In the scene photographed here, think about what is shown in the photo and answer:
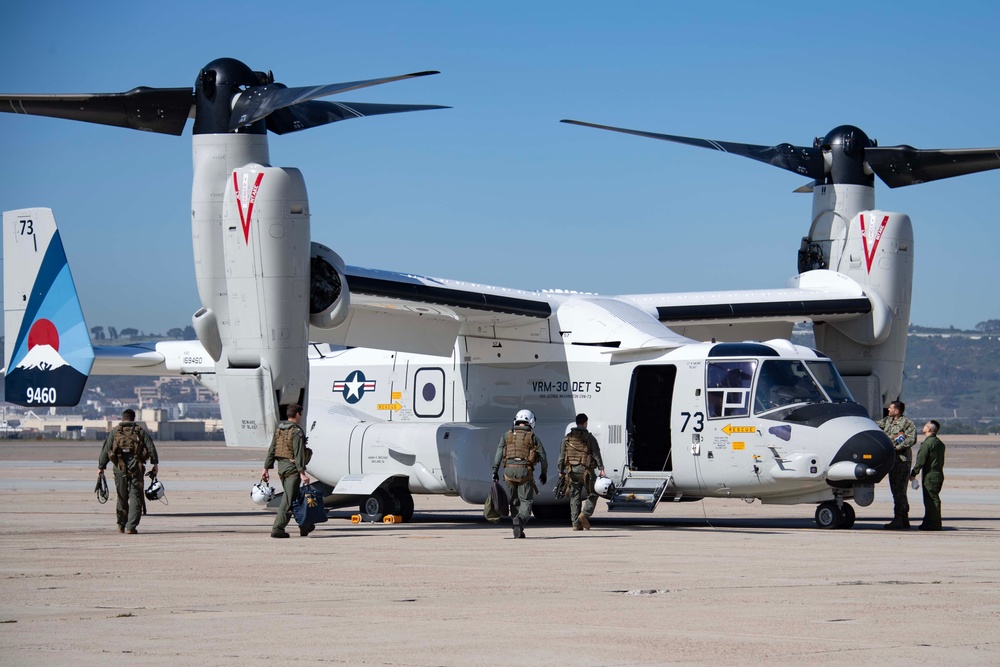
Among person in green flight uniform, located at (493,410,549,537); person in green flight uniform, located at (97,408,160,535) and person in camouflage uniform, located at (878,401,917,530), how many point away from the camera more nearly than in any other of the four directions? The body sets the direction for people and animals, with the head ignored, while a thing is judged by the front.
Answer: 2

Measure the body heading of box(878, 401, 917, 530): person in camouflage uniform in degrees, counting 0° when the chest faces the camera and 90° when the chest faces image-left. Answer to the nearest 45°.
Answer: approximately 45°

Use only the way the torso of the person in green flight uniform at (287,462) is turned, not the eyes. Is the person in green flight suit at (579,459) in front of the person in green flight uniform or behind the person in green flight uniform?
in front

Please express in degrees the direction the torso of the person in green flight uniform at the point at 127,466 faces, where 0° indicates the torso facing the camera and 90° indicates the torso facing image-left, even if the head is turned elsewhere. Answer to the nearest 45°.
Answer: approximately 180°

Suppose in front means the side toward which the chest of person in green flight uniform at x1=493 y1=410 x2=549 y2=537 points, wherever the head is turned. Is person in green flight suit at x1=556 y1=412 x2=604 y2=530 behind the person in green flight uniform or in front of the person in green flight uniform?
in front

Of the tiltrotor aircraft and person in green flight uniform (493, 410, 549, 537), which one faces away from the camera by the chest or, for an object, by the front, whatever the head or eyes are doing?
the person in green flight uniform

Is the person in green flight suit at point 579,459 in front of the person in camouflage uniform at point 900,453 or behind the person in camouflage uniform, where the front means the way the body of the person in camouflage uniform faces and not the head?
in front

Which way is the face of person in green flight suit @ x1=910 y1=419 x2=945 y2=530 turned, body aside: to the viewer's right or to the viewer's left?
to the viewer's left

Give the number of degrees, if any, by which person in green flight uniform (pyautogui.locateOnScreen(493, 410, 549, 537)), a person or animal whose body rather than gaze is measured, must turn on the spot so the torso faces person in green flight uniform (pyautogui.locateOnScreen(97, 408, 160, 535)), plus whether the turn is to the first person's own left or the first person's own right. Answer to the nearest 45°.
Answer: approximately 90° to the first person's own left

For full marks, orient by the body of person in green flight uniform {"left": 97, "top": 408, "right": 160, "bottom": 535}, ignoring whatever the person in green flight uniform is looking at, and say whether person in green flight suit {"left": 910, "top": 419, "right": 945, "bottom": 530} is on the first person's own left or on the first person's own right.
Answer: on the first person's own right

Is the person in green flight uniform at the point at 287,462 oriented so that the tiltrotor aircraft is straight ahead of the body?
yes
